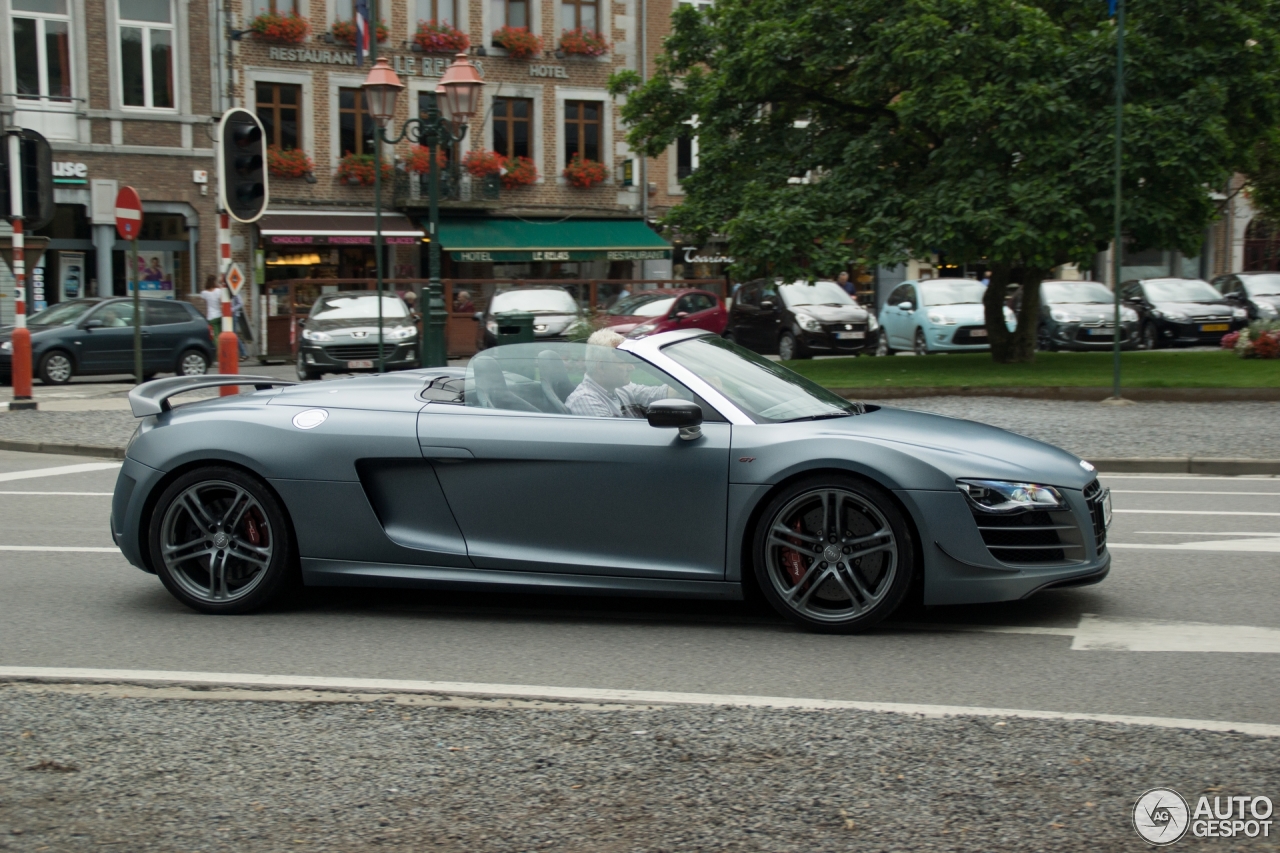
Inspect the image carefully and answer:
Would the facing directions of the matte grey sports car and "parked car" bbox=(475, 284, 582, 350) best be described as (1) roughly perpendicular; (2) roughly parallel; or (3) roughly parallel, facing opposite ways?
roughly perpendicular

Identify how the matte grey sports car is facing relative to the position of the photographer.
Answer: facing to the right of the viewer

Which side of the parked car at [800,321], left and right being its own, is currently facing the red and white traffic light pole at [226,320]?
right

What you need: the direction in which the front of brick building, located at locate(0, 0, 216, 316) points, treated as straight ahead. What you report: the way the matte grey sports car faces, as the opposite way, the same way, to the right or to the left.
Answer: to the left

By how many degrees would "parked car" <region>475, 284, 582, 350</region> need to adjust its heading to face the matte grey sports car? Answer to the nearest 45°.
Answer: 0° — it already faces it

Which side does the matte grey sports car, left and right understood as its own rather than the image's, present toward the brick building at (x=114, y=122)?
left

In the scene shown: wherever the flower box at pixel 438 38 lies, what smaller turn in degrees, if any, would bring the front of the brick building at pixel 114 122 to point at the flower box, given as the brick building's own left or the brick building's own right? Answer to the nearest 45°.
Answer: approximately 90° to the brick building's own left

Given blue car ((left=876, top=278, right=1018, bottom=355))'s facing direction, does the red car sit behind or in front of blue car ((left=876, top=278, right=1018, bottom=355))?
behind

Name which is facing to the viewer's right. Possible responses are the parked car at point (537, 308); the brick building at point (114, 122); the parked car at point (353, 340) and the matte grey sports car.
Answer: the matte grey sports car

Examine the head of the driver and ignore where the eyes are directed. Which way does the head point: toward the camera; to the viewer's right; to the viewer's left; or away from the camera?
to the viewer's right
